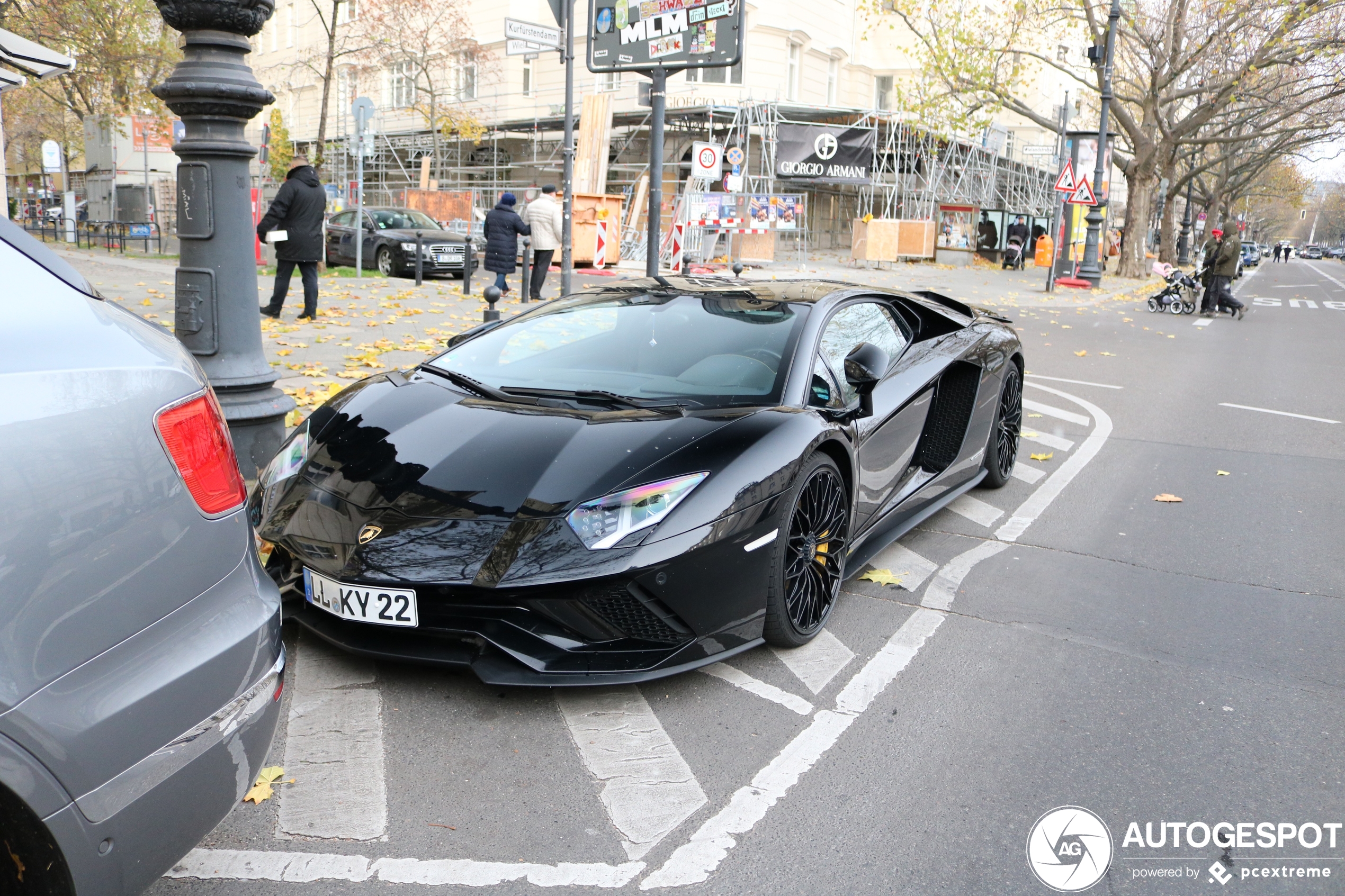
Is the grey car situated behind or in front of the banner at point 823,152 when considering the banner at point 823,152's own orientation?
in front

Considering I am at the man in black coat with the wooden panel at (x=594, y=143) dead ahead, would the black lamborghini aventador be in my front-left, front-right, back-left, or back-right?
back-right

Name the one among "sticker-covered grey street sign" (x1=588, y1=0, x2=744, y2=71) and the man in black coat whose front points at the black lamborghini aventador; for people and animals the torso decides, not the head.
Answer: the sticker-covered grey street sign

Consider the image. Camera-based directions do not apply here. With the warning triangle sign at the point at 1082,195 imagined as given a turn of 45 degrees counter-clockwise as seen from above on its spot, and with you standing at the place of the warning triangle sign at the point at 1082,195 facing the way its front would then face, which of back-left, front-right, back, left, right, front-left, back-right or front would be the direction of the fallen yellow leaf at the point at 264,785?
front-right

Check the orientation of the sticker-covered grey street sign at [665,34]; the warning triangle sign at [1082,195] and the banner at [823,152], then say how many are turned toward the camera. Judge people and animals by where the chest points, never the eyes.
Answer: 3

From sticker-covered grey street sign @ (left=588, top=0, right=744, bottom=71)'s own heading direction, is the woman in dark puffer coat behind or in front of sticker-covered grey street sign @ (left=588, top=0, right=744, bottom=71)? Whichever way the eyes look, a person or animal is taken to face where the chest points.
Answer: behind

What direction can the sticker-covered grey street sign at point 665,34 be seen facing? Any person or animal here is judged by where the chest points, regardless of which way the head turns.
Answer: toward the camera

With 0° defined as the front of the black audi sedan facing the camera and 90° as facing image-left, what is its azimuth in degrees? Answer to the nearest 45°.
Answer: approximately 315°

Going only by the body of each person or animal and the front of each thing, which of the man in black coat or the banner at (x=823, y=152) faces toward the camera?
the banner

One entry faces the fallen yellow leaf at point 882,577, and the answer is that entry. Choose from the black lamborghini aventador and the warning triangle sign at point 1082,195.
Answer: the warning triangle sign

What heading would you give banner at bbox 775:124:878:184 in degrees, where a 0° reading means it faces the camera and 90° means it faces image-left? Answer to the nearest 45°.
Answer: approximately 0°

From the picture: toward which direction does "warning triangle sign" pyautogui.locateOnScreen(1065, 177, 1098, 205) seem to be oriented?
toward the camera

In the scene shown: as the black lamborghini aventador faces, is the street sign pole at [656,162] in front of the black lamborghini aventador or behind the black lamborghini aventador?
behind

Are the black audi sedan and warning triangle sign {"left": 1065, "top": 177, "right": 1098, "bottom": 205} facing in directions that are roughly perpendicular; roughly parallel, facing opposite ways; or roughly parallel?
roughly perpendicular

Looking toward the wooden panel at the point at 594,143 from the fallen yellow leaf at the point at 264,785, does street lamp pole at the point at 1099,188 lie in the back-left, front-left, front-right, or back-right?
front-right
